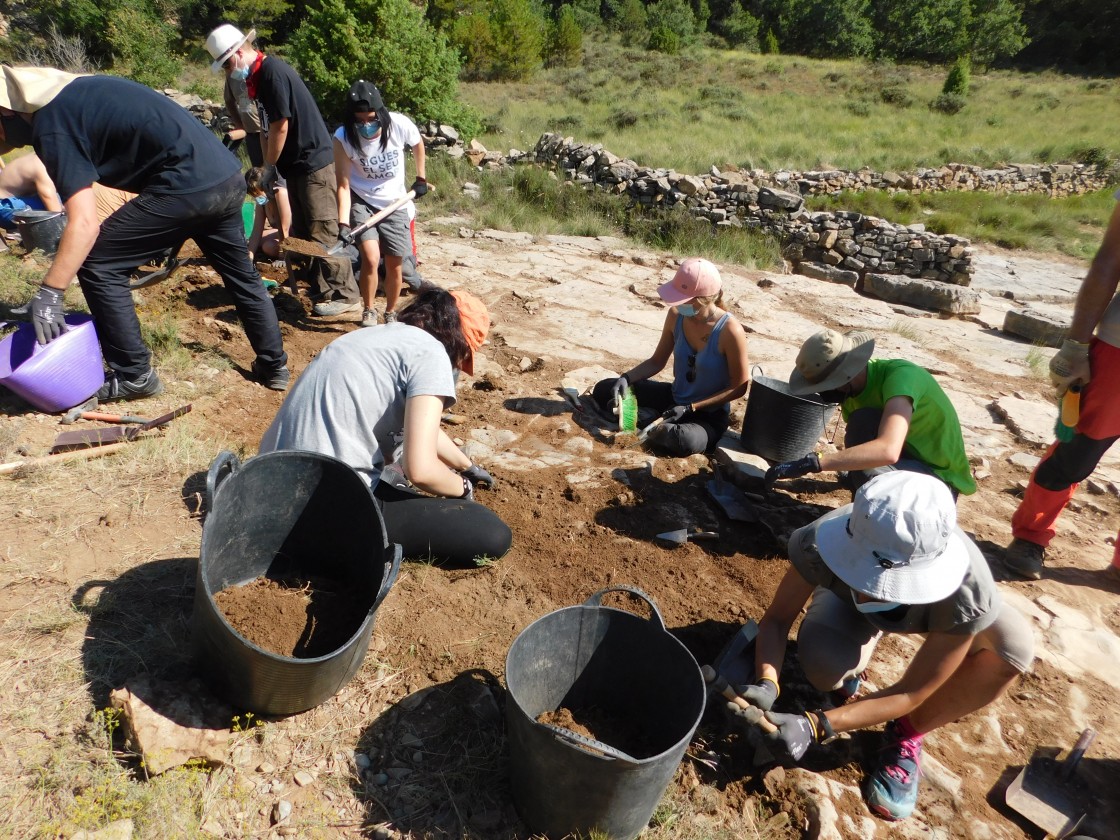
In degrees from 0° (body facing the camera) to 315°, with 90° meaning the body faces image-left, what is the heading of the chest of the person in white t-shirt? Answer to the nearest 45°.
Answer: approximately 0°

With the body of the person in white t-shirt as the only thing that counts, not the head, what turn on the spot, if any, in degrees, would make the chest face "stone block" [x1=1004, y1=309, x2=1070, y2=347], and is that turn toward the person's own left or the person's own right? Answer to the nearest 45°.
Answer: approximately 90° to the person's own left

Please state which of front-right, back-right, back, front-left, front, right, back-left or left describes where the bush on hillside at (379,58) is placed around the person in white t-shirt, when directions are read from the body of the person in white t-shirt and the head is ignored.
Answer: back

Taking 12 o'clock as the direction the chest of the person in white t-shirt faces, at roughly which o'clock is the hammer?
The hammer is roughly at 1 o'clock from the person in white t-shirt.

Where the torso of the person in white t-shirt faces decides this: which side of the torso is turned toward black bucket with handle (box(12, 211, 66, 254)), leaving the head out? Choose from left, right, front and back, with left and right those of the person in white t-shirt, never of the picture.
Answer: right

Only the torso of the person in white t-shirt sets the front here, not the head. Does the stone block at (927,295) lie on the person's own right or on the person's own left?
on the person's own left

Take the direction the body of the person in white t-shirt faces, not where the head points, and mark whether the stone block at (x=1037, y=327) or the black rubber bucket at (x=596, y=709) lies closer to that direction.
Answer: the black rubber bucket
